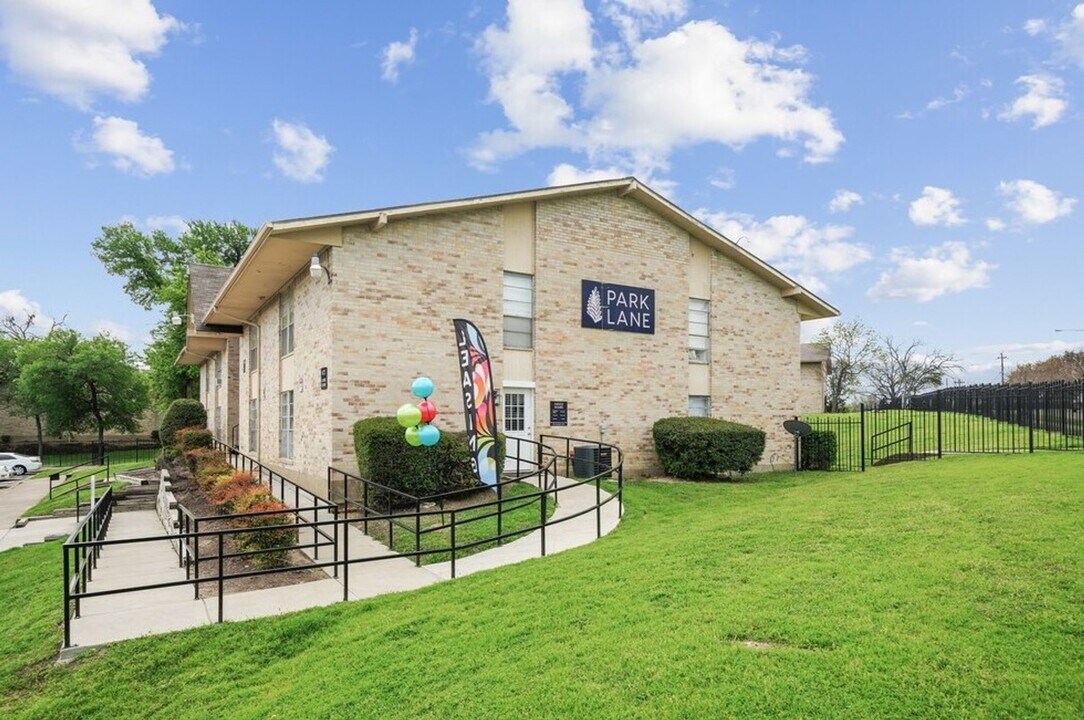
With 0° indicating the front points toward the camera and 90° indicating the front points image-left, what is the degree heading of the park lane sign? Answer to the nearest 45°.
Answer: approximately 315°

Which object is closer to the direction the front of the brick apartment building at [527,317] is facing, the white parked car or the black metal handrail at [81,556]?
the black metal handrail

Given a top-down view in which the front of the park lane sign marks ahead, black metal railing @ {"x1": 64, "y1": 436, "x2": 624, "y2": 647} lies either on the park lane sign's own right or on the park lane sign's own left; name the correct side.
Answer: on the park lane sign's own right

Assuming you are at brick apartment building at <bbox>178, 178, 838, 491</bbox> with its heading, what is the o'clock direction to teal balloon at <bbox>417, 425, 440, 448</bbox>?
The teal balloon is roughly at 2 o'clock from the brick apartment building.

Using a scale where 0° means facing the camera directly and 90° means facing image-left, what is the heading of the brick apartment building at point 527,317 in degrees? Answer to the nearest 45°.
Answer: approximately 315°

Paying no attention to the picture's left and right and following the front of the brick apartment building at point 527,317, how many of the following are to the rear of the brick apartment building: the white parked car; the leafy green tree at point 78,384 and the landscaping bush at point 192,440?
3

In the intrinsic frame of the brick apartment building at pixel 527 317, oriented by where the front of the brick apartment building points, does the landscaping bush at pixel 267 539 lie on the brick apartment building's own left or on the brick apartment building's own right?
on the brick apartment building's own right

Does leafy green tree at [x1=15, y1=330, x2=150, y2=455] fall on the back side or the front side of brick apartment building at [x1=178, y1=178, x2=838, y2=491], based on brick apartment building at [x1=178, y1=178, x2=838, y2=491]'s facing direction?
on the back side

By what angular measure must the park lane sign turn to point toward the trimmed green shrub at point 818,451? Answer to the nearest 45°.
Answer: approximately 90° to its left

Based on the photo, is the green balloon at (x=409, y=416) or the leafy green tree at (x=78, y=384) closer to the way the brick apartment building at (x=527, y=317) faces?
the green balloon

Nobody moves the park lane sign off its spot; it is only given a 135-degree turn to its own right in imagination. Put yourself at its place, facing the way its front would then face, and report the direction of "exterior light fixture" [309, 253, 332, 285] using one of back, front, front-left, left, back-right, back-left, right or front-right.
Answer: front-left
